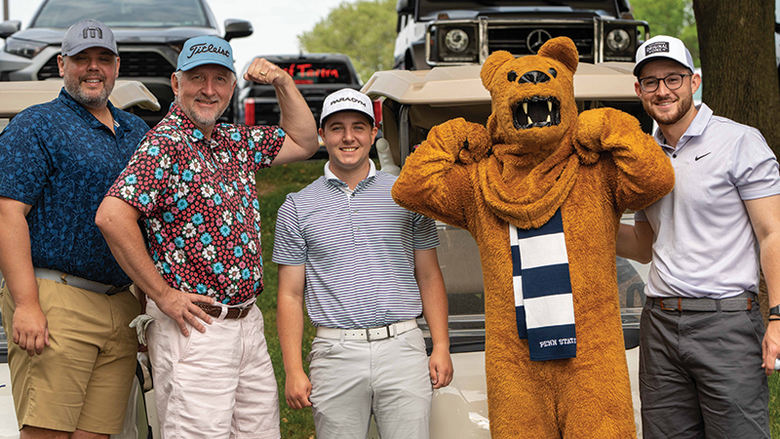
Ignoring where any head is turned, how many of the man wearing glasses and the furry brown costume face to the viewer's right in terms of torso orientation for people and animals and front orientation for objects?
0

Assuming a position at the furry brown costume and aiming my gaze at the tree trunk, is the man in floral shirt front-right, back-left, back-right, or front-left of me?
back-left

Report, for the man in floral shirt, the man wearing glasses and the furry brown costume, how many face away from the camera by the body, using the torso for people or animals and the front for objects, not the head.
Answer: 0

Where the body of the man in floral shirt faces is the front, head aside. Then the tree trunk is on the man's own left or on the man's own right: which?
on the man's own left

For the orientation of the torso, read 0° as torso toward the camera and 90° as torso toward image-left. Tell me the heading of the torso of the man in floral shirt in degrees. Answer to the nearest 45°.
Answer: approximately 315°

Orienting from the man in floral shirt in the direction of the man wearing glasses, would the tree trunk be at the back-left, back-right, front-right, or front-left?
front-left

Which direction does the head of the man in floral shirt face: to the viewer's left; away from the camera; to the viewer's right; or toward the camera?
toward the camera

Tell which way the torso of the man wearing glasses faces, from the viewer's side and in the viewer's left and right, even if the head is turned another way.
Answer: facing the viewer and to the left of the viewer

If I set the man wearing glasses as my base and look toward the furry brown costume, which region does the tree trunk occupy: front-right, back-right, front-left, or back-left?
back-right

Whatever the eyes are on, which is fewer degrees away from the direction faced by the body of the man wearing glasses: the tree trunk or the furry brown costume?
the furry brown costume

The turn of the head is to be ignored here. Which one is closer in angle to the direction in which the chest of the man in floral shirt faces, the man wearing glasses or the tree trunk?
the man wearing glasses

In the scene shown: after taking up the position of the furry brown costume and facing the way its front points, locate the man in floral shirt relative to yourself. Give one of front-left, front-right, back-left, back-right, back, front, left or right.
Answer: right

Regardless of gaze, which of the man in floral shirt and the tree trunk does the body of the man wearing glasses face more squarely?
the man in floral shirt

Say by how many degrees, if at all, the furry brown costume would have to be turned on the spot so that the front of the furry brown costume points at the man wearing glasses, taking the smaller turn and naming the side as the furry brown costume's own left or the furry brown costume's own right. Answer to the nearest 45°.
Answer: approximately 90° to the furry brown costume's own left

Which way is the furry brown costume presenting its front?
toward the camera

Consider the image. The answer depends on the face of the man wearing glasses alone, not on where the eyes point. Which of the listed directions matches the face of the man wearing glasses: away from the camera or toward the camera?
toward the camera

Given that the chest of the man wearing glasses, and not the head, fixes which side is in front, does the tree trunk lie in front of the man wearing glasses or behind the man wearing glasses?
behind

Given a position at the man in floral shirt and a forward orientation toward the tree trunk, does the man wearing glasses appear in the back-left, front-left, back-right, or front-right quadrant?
front-right

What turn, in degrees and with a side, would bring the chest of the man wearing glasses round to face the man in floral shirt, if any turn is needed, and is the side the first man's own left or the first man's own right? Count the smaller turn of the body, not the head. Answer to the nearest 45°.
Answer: approximately 45° to the first man's own right

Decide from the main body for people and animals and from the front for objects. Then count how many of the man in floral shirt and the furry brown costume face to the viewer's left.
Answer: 0
